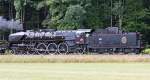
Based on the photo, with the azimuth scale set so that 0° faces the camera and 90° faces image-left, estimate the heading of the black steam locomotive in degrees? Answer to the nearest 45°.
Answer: approximately 90°
